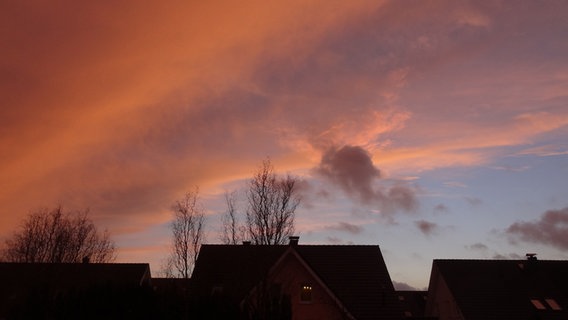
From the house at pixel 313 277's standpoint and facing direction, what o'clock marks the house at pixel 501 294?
the house at pixel 501 294 is roughly at 8 o'clock from the house at pixel 313 277.

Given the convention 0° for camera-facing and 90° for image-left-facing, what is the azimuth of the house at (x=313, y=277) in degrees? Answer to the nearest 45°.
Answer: approximately 0°
